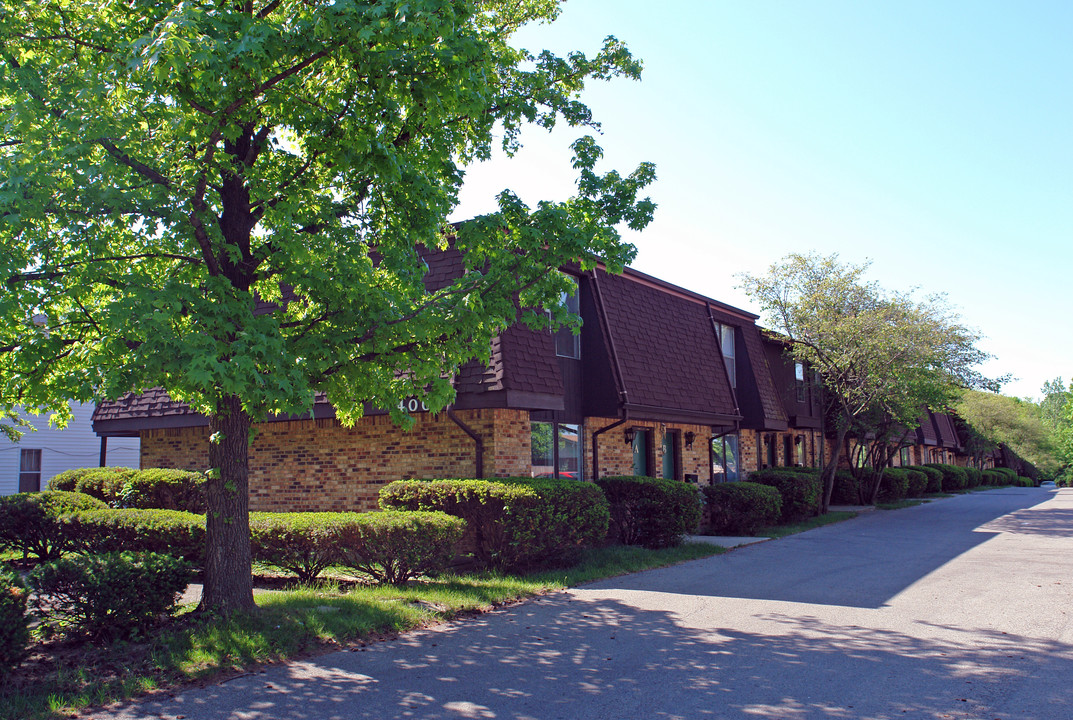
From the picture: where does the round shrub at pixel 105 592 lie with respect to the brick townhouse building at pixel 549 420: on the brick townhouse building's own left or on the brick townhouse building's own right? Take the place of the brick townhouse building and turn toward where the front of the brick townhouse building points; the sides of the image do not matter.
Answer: on the brick townhouse building's own right

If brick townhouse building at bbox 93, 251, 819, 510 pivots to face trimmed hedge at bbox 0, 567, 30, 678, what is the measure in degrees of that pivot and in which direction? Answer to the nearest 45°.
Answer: approximately 90° to its right

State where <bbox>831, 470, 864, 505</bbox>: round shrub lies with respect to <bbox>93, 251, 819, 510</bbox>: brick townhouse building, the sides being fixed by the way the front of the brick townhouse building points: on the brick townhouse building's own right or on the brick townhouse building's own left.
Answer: on the brick townhouse building's own left

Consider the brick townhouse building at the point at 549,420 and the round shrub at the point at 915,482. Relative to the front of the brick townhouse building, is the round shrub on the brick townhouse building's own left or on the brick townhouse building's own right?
on the brick townhouse building's own left

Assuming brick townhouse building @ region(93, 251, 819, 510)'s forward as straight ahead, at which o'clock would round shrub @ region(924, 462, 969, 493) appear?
The round shrub is roughly at 9 o'clock from the brick townhouse building.

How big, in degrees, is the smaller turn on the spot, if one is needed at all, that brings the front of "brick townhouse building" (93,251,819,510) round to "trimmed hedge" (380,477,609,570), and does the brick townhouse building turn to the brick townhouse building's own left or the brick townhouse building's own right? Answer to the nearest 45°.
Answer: approximately 45° to the brick townhouse building's own right

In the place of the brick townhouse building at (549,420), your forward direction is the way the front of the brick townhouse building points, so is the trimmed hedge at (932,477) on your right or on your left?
on your left

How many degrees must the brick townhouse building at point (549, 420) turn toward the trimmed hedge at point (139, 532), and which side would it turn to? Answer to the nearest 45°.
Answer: approximately 90° to its right

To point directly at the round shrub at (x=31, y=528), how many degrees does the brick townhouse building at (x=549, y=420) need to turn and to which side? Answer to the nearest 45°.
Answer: approximately 135° to its right
